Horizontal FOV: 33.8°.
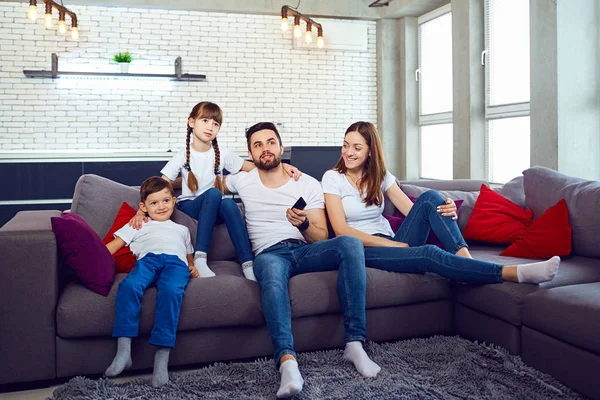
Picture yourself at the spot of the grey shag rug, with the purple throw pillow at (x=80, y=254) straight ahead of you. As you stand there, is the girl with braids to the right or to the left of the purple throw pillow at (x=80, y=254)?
right

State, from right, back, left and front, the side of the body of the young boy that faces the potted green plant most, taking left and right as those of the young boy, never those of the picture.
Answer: back

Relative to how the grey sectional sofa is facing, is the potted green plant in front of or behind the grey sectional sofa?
behind

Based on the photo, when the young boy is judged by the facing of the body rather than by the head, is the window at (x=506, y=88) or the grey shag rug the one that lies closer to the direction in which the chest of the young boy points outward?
the grey shag rug

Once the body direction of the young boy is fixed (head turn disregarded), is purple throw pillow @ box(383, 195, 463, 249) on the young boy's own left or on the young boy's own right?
on the young boy's own left

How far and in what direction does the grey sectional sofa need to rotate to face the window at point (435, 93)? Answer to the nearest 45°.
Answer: approximately 180°
